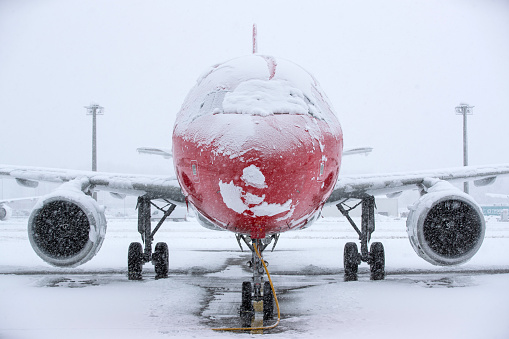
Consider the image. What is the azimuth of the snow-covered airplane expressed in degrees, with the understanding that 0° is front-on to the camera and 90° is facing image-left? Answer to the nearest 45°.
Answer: approximately 0°
